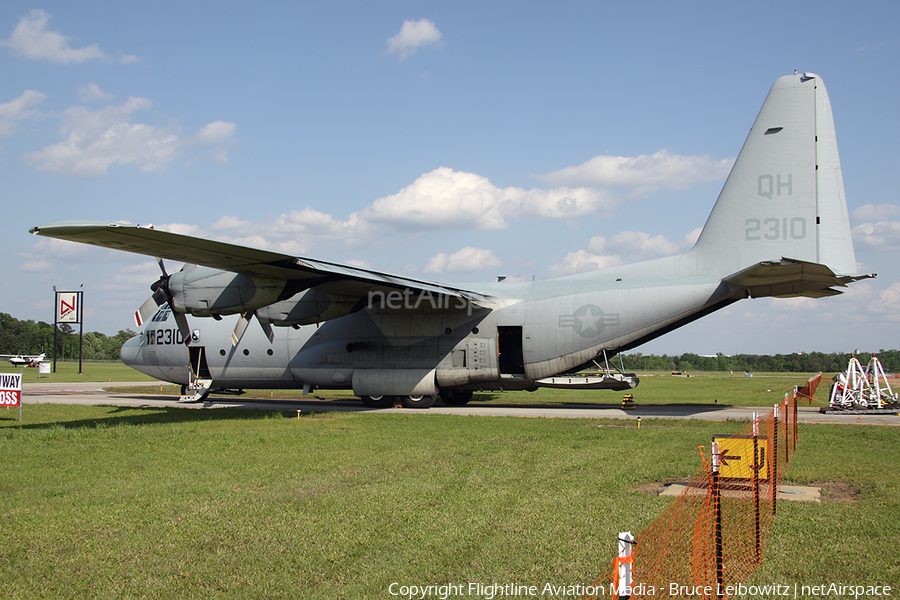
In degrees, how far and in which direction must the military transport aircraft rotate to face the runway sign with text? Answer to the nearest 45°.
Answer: approximately 45° to its left

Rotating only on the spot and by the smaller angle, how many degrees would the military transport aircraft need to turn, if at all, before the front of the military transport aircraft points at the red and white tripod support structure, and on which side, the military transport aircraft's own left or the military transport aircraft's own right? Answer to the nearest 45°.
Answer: approximately 135° to the military transport aircraft's own right

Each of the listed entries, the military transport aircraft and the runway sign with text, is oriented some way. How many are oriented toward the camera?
1

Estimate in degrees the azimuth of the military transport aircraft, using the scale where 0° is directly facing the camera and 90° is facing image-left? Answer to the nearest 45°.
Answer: approximately 135°

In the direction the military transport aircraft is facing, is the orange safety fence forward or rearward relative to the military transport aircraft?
rearward

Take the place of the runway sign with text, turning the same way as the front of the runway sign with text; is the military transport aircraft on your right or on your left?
on your left

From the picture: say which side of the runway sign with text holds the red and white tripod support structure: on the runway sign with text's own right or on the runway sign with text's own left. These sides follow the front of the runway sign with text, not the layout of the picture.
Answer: on the runway sign with text's own left

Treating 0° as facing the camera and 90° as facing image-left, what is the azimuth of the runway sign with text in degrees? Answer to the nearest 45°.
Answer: approximately 0°

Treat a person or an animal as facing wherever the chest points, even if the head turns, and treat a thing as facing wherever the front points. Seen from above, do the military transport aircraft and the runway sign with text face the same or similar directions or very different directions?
very different directions
